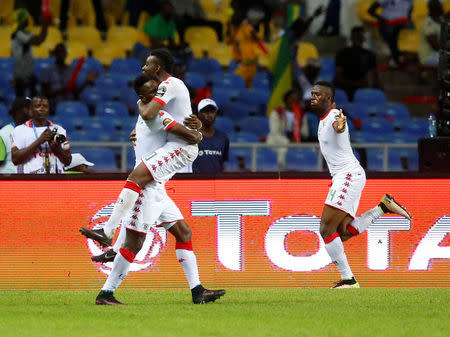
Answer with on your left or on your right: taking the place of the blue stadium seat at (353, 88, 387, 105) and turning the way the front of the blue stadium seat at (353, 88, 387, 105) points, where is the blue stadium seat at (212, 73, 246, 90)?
on your right

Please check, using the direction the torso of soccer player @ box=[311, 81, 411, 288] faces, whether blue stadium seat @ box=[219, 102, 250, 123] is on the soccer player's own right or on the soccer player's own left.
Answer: on the soccer player's own right

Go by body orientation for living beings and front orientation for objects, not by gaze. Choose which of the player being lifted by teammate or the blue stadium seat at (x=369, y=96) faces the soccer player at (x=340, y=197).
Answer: the blue stadium seat
